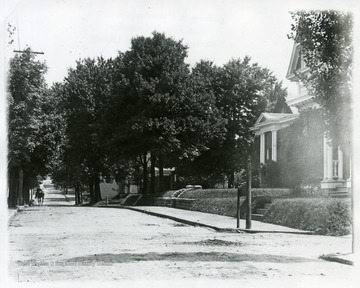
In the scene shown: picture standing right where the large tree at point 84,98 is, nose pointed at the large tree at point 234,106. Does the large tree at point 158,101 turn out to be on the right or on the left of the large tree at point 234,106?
right

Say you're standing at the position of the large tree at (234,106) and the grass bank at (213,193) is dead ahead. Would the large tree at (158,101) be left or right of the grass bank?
right

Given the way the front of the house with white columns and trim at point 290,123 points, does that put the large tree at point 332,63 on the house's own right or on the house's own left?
on the house's own left

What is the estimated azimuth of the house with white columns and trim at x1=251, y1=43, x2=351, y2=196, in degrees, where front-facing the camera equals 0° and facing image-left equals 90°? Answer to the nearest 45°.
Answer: approximately 45°

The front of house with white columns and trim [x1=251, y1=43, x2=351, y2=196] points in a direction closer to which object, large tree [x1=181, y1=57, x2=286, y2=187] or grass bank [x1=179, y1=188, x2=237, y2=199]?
the grass bank

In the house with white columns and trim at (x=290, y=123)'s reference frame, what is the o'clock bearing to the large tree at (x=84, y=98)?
The large tree is roughly at 3 o'clock from the house with white columns and trim.

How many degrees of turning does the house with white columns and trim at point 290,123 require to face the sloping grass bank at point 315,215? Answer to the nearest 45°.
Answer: approximately 45° to its left
